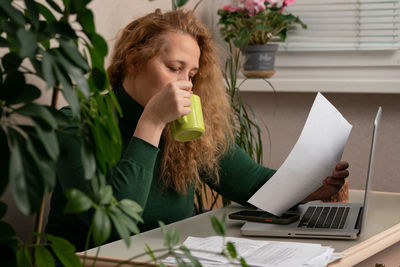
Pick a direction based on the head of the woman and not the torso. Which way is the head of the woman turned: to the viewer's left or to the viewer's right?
to the viewer's right

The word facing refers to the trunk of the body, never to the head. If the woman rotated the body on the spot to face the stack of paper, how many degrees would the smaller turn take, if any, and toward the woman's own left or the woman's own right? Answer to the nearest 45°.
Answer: approximately 45° to the woman's own right

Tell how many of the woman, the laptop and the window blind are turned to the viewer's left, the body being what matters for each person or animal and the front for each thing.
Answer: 1

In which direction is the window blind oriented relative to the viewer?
toward the camera

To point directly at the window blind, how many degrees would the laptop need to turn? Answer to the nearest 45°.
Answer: approximately 90° to its right

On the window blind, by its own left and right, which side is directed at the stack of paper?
front

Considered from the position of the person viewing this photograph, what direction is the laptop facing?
facing to the left of the viewer

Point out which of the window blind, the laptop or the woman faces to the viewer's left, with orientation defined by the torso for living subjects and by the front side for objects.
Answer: the laptop

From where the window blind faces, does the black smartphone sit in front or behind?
in front

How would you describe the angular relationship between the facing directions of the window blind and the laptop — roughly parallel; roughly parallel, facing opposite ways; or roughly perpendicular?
roughly perpendicular

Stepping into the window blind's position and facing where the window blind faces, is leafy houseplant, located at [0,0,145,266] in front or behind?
in front

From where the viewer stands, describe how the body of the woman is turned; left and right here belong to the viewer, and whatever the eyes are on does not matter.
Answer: facing the viewer and to the right of the viewer

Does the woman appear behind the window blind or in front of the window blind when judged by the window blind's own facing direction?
in front

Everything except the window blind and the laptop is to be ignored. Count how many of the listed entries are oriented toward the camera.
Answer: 1

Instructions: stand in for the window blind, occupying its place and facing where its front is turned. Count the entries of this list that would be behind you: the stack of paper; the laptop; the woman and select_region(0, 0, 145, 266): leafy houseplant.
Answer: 0

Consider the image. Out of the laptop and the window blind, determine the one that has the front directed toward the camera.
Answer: the window blind
